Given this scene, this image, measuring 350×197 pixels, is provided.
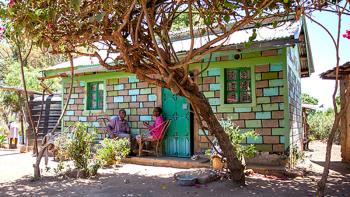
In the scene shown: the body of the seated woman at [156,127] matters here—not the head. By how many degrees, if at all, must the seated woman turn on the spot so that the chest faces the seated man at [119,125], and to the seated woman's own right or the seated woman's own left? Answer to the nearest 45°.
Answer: approximately 45° to the seated woman's own right

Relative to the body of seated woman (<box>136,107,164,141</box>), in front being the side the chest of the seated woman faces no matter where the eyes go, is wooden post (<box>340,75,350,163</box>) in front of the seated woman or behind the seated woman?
behind

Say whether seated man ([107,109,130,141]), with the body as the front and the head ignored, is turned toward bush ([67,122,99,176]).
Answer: no

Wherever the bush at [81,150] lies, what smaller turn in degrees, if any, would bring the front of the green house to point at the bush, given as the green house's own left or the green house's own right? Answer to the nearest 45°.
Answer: approximately 45° to the green house's own right

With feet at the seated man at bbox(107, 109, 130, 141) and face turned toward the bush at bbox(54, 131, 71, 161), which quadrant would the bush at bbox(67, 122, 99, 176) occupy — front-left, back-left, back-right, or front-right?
front-left

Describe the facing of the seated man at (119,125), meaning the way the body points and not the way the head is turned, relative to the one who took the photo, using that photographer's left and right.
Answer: facing the viewer and to the right of the viewer

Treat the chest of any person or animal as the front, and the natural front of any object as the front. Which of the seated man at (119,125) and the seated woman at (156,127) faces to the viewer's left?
the seated woman

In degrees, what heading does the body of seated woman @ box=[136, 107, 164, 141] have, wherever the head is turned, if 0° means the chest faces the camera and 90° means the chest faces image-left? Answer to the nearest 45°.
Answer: approximately 90°

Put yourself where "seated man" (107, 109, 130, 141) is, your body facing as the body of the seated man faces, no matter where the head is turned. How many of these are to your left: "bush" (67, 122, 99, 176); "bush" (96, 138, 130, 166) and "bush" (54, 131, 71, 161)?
0

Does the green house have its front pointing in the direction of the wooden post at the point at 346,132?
no

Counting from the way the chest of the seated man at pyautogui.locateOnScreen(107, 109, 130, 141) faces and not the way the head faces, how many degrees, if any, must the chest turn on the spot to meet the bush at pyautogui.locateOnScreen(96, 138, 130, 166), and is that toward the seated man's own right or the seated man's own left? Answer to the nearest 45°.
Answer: approximately 45° to the seated man's own right

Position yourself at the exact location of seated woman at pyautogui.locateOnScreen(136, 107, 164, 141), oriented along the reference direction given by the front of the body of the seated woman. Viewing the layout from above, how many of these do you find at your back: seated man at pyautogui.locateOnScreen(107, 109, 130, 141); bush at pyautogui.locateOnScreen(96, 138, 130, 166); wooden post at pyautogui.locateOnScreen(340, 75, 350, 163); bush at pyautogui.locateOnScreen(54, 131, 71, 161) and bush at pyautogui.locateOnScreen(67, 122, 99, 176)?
1

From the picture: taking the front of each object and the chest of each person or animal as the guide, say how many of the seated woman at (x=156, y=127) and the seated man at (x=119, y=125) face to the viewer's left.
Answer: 1

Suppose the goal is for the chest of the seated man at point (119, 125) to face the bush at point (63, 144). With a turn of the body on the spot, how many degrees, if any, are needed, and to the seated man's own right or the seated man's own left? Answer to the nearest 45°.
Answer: approximately 90° to the seated man's own right

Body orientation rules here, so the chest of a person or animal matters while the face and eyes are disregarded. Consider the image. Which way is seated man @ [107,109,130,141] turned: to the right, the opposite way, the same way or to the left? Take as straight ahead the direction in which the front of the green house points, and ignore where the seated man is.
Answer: to the left

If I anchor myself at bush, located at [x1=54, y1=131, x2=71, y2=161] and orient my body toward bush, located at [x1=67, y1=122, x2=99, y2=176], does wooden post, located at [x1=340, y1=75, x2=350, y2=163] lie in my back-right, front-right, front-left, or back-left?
front-left

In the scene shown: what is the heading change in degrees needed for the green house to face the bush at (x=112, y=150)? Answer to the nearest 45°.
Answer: approximately 45° to its right
